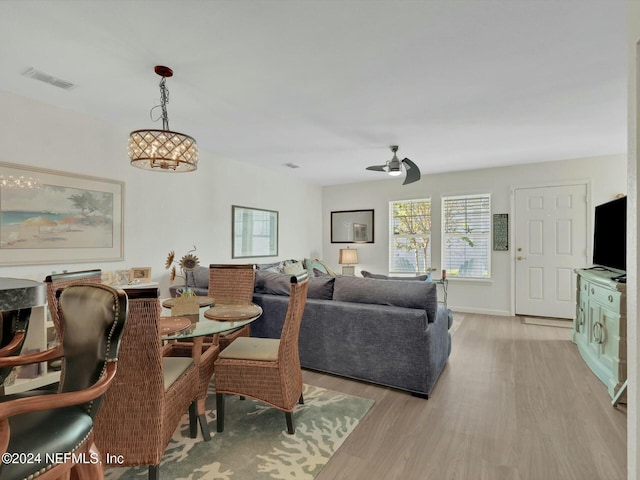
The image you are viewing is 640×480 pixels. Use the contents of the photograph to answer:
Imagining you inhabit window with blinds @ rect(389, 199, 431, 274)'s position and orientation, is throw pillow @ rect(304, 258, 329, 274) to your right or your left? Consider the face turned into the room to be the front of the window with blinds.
on your right

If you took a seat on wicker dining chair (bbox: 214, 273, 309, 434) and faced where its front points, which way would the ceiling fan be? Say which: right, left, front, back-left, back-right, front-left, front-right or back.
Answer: back-right

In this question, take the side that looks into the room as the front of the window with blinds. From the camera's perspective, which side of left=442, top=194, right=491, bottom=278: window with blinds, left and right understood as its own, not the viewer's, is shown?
front

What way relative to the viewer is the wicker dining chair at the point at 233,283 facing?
toward the camera

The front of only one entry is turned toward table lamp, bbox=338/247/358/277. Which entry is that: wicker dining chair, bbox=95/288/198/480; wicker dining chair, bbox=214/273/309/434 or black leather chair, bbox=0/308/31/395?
wicker dining chair, bbox=95/288/198/480

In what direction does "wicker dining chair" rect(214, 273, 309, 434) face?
to the viewer's left

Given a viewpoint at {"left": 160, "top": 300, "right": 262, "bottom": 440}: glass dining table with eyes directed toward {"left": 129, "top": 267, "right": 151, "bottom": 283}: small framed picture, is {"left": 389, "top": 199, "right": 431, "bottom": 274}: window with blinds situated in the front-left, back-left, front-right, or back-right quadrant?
front-right

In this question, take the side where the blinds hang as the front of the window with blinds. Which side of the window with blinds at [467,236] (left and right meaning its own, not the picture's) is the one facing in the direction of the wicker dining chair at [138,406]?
front

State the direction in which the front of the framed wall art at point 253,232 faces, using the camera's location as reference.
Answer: facing the viewer and to the right of the viewer

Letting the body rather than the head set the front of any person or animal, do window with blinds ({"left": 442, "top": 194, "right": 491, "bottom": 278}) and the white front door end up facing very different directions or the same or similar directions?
same or similar directions

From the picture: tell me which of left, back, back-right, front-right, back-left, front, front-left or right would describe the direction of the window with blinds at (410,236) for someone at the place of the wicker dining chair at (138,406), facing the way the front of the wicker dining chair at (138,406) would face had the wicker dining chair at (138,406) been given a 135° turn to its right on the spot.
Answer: back-left

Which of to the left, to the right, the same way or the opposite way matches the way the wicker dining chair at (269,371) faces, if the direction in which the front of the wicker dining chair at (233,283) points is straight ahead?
to the right

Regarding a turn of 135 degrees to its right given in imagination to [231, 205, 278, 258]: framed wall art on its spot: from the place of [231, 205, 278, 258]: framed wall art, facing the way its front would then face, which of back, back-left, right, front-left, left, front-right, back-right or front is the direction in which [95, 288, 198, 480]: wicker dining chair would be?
left

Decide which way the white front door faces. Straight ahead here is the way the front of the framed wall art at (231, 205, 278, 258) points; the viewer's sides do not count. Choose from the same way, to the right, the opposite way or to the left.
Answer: to the right

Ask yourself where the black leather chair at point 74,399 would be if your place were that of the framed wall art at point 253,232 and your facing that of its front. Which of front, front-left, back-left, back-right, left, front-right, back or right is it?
front-right
